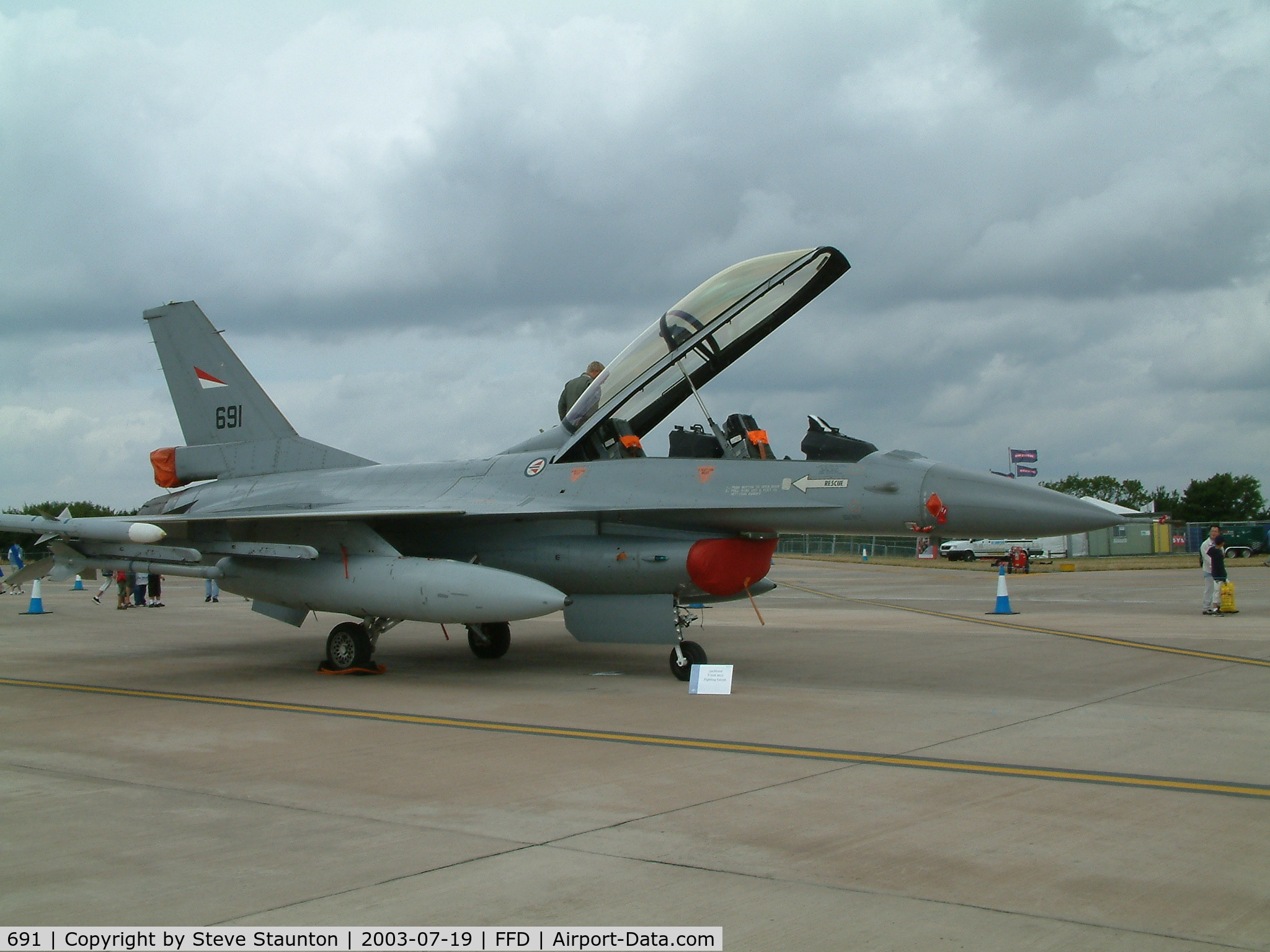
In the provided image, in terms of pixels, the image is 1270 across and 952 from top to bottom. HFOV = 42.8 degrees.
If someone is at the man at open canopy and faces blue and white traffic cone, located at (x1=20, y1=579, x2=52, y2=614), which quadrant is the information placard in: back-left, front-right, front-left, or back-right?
back-left

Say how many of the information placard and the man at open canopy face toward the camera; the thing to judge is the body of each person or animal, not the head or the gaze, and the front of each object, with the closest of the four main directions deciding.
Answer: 1

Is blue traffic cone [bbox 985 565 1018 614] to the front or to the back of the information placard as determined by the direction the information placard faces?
to the back

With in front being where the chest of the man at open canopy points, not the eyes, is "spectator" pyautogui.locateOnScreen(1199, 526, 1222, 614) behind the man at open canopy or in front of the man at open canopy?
in front

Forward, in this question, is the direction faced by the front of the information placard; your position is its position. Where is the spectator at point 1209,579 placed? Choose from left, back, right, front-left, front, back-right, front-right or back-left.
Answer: back-left

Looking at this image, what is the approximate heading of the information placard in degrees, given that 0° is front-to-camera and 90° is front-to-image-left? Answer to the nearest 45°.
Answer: approximately 0°
